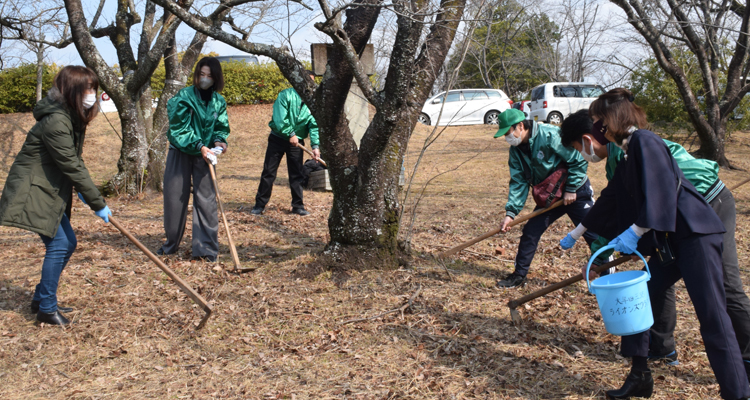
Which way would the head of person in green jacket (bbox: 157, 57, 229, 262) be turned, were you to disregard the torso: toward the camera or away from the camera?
toward the camera

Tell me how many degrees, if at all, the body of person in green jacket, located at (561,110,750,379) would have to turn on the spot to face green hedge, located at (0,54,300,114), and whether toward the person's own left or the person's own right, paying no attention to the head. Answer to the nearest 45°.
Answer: approximately 45° to the person's own right

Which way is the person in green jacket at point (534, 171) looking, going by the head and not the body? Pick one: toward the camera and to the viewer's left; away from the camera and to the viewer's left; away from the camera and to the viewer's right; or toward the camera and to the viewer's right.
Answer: toward the camera and to the viewer's left

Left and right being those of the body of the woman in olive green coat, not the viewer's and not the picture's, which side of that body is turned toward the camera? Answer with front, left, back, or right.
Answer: right

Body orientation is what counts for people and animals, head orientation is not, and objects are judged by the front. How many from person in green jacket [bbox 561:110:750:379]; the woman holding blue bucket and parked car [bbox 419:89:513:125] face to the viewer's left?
3

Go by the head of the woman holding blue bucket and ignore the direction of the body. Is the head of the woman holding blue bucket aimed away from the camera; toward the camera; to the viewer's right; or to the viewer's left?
to the viewer's left

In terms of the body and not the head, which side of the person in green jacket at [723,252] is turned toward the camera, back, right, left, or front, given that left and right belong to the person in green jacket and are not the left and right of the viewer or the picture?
left

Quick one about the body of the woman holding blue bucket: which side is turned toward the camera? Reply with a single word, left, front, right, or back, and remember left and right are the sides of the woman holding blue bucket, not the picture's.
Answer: left

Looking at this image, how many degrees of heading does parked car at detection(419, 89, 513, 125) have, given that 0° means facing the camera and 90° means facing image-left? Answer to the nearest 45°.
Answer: approximately 90°

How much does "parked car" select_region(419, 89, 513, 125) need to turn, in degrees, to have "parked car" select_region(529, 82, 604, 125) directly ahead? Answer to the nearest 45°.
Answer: approximately 180°

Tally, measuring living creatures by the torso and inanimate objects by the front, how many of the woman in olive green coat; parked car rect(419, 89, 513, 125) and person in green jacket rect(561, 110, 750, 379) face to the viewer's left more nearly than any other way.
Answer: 2

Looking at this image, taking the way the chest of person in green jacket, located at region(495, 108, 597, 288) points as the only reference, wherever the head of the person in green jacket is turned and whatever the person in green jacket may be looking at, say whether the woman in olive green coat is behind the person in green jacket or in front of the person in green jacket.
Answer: in front

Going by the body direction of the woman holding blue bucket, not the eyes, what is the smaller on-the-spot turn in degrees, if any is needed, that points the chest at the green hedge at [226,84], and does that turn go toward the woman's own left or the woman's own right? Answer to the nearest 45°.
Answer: approximately 45° to the woman's own right

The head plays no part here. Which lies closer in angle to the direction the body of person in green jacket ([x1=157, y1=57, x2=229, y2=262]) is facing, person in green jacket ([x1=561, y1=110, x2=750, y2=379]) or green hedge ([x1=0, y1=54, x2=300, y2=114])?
the person in green jacket
